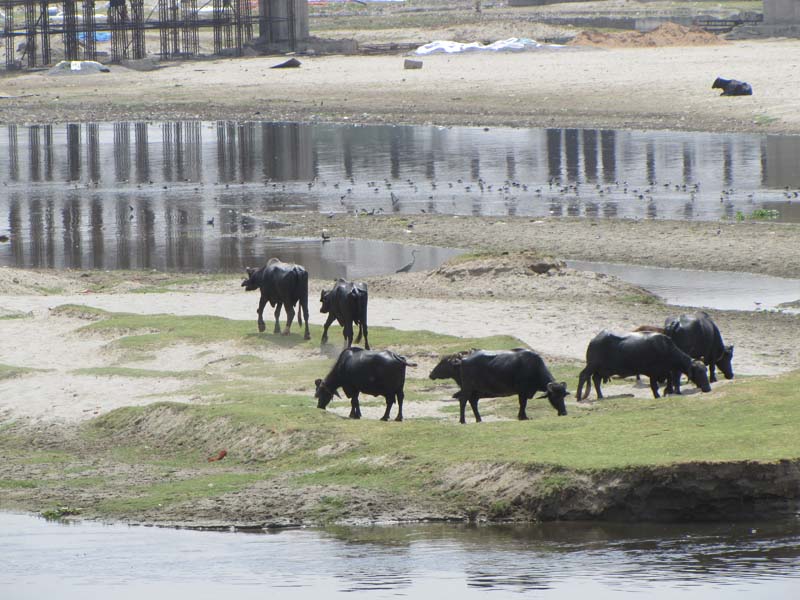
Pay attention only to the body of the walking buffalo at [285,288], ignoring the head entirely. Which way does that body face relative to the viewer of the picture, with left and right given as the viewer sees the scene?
facing away from the viewer and to the left of the viewer

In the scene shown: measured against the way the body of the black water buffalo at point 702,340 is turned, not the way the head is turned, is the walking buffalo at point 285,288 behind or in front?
behind

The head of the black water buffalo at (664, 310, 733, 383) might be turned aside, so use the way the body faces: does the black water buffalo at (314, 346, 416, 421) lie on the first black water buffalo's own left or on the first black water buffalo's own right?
on the first black water buffalo's own right

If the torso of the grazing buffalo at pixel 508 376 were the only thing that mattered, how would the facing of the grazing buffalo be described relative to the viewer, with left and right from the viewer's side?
facing to the right of the viewer

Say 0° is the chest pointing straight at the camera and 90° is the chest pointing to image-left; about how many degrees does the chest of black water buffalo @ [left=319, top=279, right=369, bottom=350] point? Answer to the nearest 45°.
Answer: approximately 135°

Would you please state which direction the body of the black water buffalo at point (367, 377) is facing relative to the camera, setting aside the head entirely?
to the viewer's left

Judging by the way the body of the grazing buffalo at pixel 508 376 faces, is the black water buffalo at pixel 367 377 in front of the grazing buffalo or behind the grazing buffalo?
behind

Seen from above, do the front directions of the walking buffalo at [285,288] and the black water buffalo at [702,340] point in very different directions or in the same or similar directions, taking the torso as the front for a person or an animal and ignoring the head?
very different directions

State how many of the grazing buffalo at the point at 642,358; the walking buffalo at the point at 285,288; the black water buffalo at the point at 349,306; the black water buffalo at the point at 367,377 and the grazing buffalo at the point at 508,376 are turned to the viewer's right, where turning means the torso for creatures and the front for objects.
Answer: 2

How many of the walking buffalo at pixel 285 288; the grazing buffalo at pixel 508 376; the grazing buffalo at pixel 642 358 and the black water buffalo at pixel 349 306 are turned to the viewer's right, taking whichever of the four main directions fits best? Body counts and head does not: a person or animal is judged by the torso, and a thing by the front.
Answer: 2

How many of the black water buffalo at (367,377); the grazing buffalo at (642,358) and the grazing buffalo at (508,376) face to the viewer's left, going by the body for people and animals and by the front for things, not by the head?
1

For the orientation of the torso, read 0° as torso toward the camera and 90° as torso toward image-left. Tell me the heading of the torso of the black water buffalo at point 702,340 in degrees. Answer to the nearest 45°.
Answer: approximately 315°
